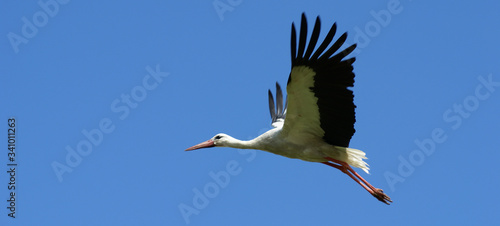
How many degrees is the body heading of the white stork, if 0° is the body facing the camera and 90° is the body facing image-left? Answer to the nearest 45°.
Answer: approximately 90°
